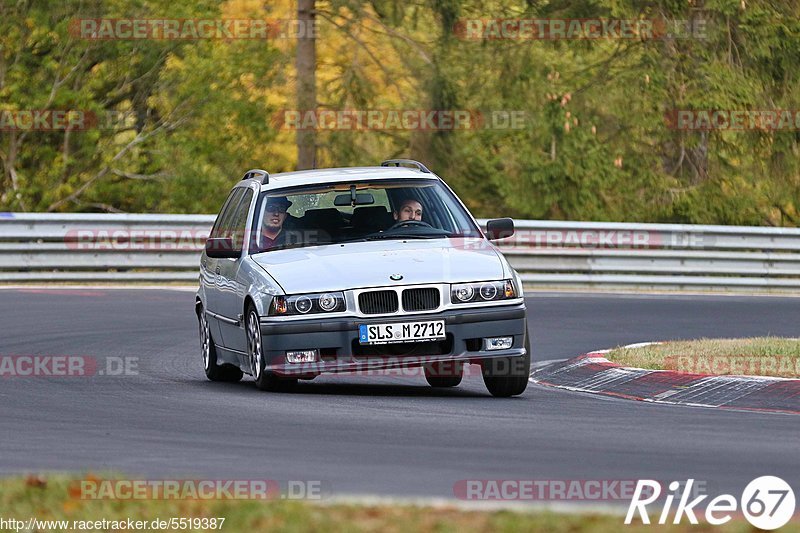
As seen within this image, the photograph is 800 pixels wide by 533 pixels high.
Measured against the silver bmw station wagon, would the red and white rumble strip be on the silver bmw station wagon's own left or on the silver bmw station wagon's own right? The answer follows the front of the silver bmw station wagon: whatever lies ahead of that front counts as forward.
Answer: on the silver bmw station wagon's own left

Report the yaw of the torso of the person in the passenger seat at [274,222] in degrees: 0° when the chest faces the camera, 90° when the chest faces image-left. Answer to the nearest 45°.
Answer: approximately 0°

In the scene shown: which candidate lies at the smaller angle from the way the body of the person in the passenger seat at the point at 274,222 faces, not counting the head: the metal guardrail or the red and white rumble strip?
the red and white rumble strip

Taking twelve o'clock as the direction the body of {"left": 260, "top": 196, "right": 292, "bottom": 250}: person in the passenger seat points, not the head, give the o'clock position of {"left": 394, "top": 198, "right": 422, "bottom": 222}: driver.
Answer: {"left": 394, "top": 198, "right": 422, "bottom": 222}: driver is roughly at 9 o'clock from {"left": 260, "top": 196, "right": 292, "bottom": 250}: person in the passenger seat.

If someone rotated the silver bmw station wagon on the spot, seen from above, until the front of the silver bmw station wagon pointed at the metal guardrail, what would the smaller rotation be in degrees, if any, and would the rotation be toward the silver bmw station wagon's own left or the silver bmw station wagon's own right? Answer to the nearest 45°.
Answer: approximately 180°
